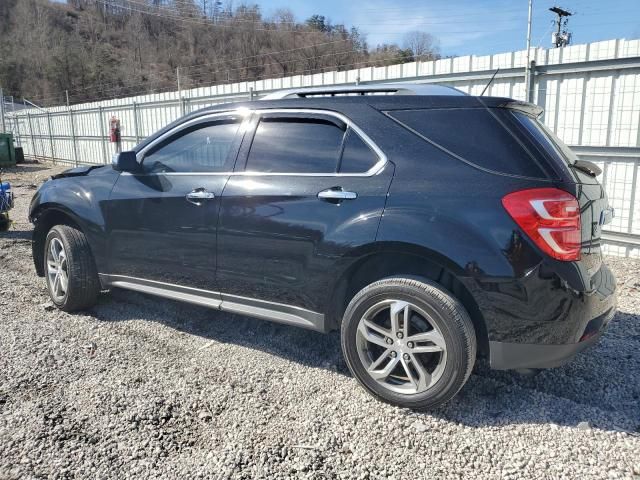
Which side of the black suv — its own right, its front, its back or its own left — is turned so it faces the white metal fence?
right

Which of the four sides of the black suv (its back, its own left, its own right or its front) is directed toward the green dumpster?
front

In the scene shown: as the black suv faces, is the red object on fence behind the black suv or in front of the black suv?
in front

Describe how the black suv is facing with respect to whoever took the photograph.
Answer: facing away from the viewer and to the left of the viewer

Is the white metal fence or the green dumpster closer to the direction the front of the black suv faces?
the green dumpster
